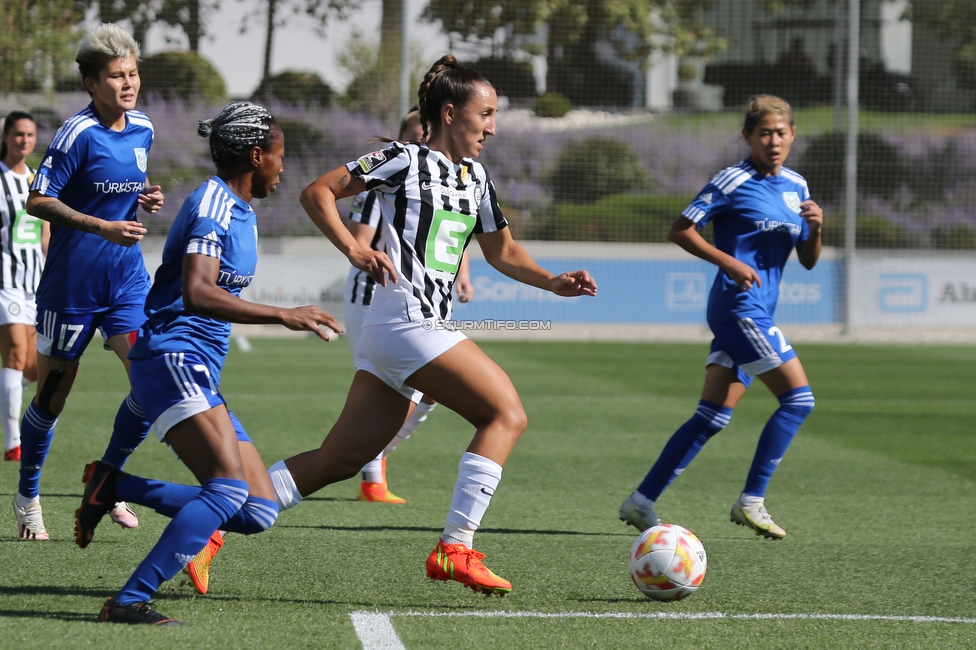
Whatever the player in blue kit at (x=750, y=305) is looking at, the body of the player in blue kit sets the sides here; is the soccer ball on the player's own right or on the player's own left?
on the player's own right

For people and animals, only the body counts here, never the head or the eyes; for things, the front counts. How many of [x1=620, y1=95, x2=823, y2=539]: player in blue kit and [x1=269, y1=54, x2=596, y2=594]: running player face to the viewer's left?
0

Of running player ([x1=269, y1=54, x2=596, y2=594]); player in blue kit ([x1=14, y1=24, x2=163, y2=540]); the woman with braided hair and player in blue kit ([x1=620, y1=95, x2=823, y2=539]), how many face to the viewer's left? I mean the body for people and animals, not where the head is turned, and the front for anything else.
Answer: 0

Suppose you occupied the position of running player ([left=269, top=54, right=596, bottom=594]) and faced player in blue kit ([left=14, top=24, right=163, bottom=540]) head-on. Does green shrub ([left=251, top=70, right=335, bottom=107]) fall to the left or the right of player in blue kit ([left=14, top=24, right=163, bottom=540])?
right

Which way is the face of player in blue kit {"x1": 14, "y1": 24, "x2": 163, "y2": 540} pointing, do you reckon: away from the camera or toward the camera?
toward the camera

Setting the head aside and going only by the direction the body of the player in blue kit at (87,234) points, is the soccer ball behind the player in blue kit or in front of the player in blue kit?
in front

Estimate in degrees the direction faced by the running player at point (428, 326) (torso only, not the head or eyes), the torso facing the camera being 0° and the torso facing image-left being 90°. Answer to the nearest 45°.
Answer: approximately 315°

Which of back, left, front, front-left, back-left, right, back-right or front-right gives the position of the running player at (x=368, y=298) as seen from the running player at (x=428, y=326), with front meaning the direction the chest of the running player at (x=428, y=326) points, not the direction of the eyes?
back-left

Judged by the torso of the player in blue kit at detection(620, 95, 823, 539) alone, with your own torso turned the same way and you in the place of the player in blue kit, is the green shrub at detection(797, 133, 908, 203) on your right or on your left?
on your left

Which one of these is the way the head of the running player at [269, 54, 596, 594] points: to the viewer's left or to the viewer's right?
to the viewer's right

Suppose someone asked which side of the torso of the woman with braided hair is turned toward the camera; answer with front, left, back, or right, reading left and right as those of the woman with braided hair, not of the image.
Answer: right
